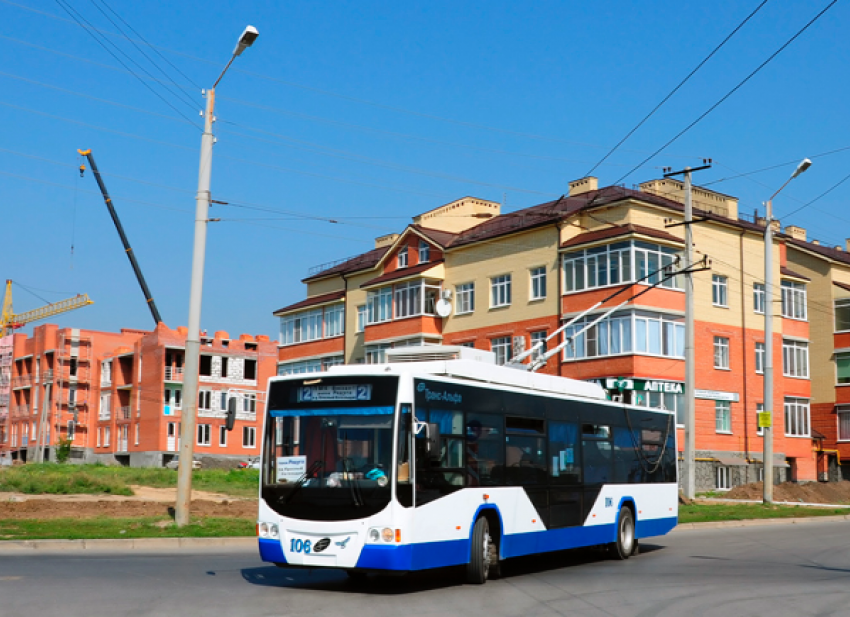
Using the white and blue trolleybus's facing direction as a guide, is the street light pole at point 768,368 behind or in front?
behind

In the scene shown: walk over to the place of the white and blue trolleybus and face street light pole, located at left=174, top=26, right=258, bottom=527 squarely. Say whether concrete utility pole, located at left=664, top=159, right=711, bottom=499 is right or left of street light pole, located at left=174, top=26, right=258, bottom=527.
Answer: right

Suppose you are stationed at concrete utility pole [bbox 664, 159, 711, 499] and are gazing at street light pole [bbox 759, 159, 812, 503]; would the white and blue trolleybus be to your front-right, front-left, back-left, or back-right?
back-right

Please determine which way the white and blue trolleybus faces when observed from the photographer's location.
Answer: facing the viewer and to the left of the viewer

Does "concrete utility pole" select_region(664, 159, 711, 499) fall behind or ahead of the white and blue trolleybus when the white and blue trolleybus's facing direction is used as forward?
behind

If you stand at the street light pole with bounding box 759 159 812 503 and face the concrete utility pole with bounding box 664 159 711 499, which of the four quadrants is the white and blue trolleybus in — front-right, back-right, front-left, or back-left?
front-left
